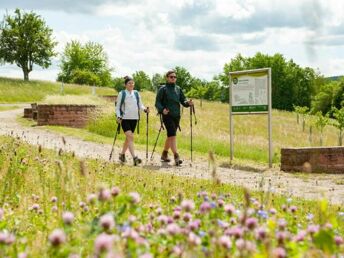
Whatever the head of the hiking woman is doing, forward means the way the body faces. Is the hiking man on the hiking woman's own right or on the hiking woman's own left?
on the hiking woman's own left

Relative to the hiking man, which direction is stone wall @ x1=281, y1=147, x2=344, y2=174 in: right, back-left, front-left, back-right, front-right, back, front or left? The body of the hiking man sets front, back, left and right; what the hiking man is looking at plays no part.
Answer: front-left

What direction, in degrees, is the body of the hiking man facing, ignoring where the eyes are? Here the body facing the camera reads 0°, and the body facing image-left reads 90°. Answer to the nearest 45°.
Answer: approximately 315°

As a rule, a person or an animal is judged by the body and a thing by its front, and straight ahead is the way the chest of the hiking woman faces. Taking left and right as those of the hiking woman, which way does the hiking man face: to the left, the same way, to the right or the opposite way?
the same way

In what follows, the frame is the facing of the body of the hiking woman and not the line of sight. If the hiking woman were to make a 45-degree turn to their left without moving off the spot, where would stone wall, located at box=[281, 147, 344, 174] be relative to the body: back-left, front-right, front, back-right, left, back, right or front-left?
front

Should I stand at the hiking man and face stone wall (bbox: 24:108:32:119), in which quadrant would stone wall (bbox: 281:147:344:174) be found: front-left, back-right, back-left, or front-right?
back-right

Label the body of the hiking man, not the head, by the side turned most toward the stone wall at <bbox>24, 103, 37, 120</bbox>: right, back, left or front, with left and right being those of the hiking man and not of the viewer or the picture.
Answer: back

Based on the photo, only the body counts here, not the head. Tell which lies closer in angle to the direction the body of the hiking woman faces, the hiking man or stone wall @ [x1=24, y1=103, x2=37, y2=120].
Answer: the hiking man

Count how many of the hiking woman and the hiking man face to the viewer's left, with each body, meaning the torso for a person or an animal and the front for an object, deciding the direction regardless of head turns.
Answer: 0

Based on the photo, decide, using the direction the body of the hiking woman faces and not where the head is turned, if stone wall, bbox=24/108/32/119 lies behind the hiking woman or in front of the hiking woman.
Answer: behind
